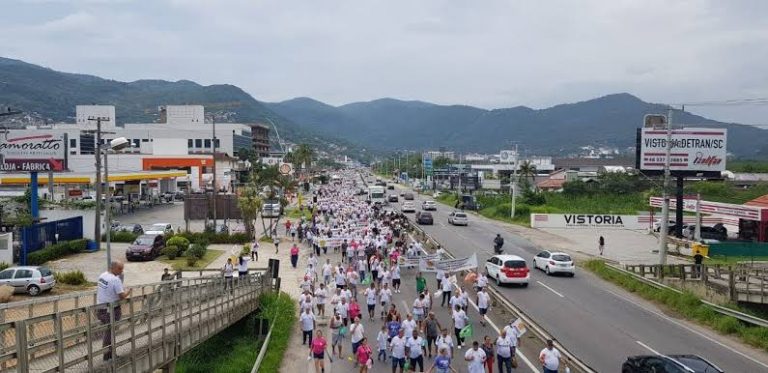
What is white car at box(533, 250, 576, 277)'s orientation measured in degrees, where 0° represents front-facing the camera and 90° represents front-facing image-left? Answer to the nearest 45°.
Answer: approximately 135°

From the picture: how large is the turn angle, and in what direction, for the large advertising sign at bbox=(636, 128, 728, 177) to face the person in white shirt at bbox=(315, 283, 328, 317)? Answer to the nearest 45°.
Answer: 0° — it already faces them

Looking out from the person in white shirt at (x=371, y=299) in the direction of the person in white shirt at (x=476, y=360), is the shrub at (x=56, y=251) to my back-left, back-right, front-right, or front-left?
back-right

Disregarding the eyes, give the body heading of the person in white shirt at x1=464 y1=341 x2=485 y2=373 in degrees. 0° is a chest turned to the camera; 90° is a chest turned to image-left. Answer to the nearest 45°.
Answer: approximately 0°

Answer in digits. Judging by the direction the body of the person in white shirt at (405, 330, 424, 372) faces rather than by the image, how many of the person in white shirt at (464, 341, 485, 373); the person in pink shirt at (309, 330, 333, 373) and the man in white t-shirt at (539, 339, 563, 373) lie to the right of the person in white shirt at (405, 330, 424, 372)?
1

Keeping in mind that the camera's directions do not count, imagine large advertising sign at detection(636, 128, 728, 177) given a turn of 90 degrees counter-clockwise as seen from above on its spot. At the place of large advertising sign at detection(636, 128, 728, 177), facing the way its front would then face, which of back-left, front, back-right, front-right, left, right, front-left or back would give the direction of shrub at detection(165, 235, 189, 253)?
back-right

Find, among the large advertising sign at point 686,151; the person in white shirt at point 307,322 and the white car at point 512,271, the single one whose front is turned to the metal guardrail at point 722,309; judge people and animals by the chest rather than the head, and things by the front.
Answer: the large advertising sign

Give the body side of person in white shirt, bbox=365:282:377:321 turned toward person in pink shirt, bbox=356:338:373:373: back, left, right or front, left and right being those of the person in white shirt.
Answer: front

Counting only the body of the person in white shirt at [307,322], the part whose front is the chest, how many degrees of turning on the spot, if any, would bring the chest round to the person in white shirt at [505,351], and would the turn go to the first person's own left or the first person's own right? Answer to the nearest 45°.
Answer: approximately 45° to the first person's own left

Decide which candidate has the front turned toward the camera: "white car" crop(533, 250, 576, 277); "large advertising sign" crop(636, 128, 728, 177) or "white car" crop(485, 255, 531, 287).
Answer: the large advertising sign
